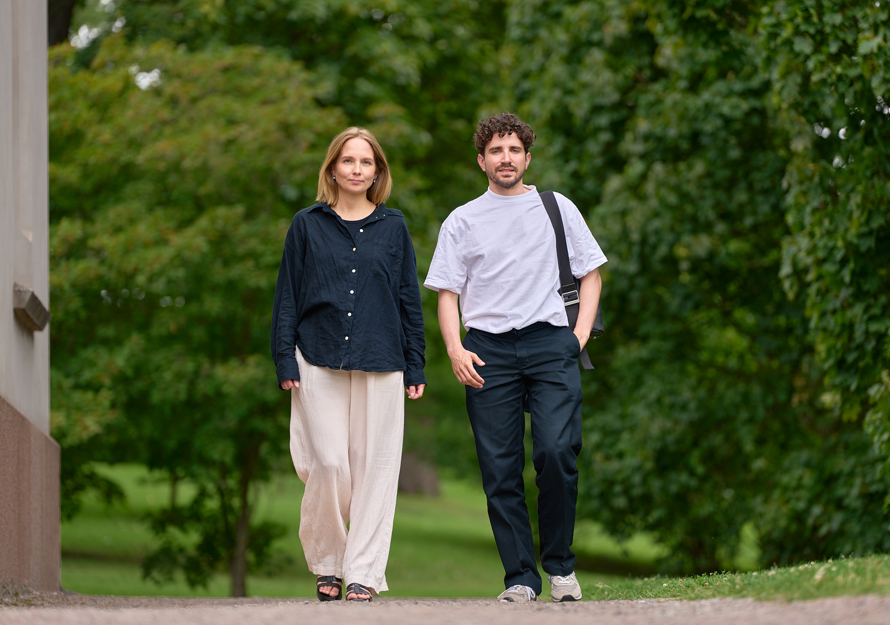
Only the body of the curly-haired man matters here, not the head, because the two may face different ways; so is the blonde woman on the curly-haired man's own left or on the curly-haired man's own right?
on the curly-haired man's own right

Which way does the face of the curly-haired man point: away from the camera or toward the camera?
toward the camera

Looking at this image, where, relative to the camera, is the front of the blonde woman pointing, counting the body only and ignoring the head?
toward the camera

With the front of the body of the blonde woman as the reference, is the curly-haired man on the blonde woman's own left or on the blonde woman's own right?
on the blonde woman's own left

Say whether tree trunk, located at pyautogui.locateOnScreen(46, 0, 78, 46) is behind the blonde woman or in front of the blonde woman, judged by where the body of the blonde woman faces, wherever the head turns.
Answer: behind

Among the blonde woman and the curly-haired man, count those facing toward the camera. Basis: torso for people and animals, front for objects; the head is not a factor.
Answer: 2

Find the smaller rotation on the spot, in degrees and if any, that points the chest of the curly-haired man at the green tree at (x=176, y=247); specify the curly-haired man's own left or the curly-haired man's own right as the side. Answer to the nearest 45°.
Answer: approximately 135° to the curly-haired man's own right

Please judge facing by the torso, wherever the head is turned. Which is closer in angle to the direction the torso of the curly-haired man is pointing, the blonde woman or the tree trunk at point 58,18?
the blonde woman

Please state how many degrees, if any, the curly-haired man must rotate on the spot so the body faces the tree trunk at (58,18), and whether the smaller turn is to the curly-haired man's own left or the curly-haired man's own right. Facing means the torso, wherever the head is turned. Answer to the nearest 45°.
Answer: approximately 135° to the curly-haired man's own right
